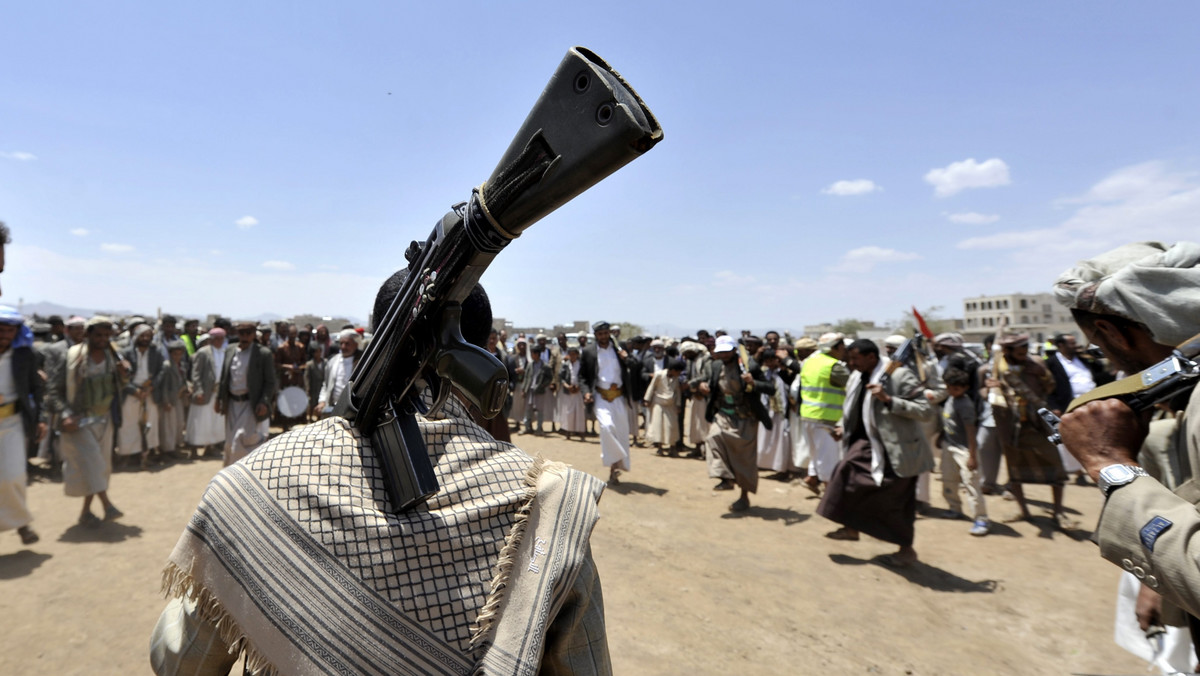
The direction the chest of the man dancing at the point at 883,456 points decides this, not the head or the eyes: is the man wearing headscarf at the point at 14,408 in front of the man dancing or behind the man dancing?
in front

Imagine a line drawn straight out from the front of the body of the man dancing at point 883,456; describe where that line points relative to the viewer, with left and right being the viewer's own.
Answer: facing the viewer and to the left of the viewer

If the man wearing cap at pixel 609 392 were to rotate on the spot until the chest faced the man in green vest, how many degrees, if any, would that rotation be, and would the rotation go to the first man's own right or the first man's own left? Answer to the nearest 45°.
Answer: approximately 45° to the first man's own left

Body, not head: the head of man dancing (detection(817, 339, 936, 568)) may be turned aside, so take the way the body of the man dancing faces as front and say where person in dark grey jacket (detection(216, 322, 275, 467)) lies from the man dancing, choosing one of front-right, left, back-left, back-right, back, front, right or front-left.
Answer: front-right

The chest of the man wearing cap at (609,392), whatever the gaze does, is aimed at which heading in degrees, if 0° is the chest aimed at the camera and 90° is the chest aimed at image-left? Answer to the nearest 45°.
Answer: approximately 0°

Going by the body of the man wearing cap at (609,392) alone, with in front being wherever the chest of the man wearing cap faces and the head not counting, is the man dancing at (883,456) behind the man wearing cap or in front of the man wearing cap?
in front

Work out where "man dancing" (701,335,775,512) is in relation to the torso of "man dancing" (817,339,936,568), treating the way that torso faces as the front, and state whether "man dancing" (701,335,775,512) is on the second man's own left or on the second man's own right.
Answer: on the second man's own right

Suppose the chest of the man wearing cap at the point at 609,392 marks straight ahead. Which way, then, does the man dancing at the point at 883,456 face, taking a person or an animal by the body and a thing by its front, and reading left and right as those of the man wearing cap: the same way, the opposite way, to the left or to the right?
to the right

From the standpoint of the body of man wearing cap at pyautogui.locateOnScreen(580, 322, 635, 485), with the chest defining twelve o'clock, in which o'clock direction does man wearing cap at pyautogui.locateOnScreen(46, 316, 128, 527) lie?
man wearing cap at pyautogui.locateOnScreen(46, 316, 128, 527) is roughly at 2 o'clock from man wearing cap at pyautogui.locateOnScreen(580, 322, 635, 485).

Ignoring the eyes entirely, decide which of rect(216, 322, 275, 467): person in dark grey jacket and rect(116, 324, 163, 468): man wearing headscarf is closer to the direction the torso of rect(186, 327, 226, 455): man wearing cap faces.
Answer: the person in dark grey jacket

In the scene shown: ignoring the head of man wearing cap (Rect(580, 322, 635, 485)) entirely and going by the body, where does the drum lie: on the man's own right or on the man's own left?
on the man's own right

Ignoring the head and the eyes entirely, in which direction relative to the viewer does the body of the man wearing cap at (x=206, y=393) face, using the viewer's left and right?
facing the viewer and to the right of the viewer

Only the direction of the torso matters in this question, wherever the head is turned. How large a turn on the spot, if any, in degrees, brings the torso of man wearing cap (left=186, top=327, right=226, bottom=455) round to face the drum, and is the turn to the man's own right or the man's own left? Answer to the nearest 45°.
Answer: approximately 45° to the man's own left
